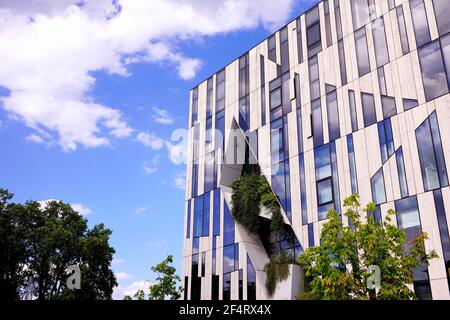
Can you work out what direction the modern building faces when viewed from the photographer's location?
facing the viewer and to the left of the viewer

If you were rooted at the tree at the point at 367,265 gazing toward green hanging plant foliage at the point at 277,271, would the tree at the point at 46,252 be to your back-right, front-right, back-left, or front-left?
front-left

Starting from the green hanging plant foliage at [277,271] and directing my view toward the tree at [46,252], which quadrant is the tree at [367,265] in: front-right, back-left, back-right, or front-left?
back-left

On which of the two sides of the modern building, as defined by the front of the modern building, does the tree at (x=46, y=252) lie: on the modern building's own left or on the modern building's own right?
on the modern building's own right
